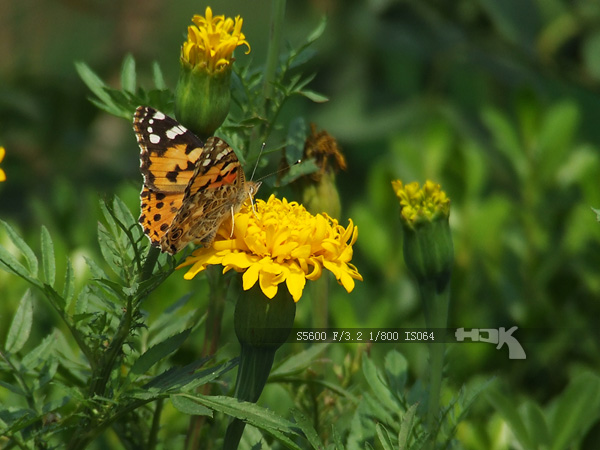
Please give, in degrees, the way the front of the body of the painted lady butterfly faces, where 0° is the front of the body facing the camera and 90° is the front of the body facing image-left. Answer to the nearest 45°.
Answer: approximately 270°
